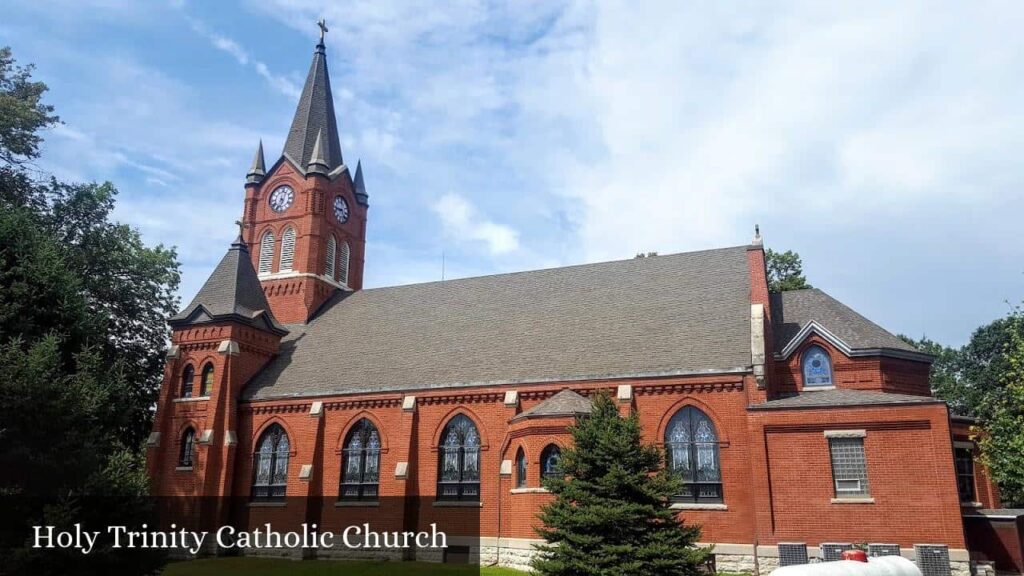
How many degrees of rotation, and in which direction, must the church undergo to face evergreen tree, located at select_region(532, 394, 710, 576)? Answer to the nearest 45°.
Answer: approximately 135° to its left

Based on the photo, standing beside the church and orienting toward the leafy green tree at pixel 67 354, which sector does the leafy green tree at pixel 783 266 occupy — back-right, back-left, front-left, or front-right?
back-right

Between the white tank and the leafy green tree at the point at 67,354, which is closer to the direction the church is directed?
the leafy green tree

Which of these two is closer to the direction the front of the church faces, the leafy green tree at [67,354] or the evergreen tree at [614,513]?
the leafy green tree

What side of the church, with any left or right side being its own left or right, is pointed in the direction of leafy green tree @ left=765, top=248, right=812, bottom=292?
right

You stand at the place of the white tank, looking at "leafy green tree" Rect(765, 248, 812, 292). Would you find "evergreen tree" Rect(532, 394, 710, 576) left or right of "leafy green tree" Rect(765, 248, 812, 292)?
left

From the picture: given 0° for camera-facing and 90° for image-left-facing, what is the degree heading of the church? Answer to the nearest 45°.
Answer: approximately 135°

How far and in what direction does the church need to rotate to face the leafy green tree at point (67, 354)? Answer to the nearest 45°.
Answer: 0° — it already faces it
